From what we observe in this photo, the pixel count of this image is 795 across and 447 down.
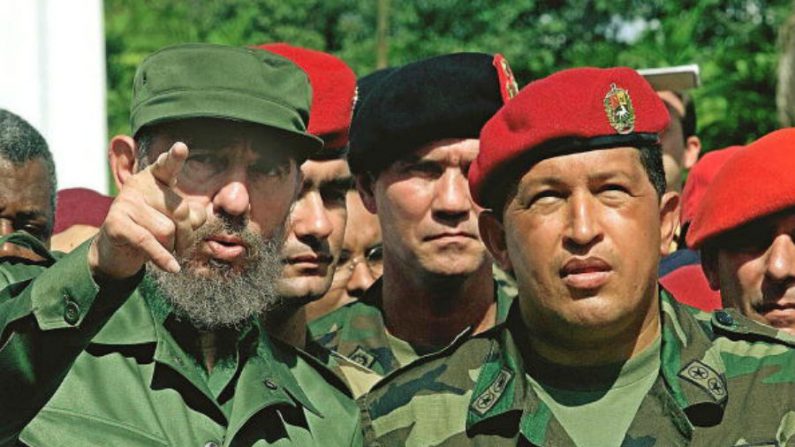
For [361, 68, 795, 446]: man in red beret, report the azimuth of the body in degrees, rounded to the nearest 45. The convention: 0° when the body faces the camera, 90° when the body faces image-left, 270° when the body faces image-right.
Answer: approximately 0°

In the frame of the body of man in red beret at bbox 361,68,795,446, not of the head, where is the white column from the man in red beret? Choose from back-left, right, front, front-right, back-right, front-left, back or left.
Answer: back-right

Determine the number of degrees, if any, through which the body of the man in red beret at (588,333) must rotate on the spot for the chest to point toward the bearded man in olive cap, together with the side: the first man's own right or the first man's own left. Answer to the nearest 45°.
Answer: approximately 90° to the first man's own right

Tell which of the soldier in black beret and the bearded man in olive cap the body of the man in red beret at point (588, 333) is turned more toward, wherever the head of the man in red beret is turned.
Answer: the bearded man in olive cap

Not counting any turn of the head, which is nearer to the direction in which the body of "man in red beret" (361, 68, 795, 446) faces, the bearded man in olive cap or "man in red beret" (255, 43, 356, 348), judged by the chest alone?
the bearded man in olive cap

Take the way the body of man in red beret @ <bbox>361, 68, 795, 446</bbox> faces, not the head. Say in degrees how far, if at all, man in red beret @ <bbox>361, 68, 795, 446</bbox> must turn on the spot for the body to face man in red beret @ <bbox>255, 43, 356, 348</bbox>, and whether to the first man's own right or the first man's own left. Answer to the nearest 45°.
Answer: approximately 135° to the first man's own right

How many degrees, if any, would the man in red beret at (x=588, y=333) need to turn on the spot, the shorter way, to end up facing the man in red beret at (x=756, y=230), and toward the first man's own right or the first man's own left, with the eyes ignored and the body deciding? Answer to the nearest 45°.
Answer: approximately 135° to the first man's own left
